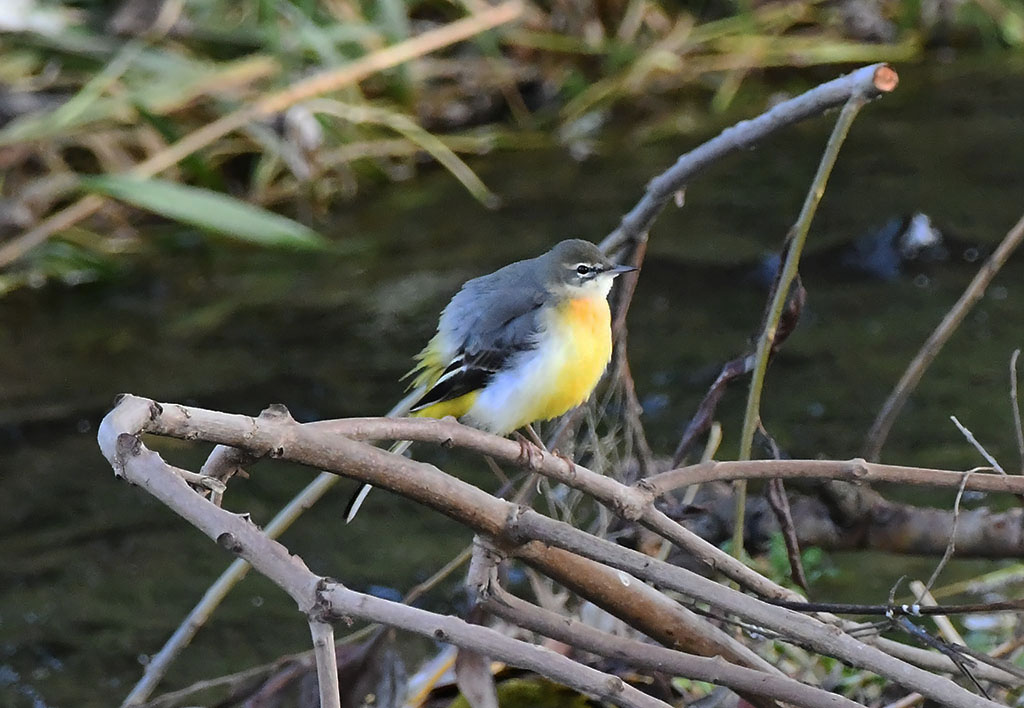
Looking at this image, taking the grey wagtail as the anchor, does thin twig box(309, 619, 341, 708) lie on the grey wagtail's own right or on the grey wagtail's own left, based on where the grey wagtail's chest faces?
on the grey wagtail's own right

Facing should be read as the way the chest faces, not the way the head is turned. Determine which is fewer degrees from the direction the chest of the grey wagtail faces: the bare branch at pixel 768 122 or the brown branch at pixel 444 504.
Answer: the bare branch

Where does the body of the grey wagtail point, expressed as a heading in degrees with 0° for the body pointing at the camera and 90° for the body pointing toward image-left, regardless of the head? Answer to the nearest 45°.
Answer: approximately 270°
